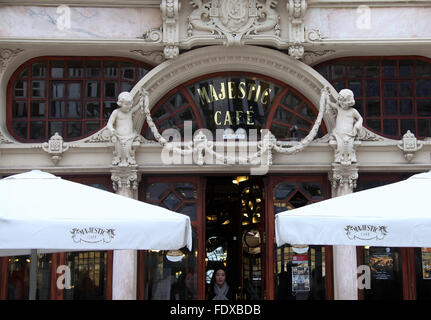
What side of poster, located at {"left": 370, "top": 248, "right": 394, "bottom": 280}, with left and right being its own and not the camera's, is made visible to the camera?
front

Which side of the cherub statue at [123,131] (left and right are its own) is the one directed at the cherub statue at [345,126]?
left

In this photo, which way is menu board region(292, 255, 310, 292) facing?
toward the camera

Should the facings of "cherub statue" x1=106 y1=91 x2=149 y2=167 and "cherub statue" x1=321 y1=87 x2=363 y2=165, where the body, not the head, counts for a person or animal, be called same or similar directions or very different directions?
same or similar directions

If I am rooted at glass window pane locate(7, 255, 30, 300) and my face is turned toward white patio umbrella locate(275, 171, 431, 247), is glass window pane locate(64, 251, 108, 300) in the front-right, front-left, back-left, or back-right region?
front-left

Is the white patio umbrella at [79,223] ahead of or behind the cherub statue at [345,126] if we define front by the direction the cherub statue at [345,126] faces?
ahead

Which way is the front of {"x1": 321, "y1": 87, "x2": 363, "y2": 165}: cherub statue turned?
toward the camera

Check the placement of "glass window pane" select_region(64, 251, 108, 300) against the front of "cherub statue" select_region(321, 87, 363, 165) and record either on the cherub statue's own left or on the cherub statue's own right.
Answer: on the cherub statue's own right

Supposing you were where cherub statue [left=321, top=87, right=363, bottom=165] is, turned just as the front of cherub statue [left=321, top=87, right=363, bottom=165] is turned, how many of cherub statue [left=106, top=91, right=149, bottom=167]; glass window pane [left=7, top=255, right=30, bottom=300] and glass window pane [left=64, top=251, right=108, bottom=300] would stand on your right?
3

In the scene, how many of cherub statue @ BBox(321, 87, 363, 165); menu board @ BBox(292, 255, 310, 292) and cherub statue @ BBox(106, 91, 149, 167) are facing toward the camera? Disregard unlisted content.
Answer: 3

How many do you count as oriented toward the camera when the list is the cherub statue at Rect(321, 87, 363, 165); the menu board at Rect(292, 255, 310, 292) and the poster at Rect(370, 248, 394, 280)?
3

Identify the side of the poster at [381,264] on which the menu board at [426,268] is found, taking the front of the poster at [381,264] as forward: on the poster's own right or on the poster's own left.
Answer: on the poster's own left

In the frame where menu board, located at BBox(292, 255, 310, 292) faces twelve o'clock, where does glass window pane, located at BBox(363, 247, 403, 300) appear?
The glass window pane is roughly at 9 o'clock from the menu board.

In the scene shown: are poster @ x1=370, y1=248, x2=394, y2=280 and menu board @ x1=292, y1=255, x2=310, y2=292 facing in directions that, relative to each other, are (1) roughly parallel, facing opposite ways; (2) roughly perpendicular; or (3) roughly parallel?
roughly parallel
